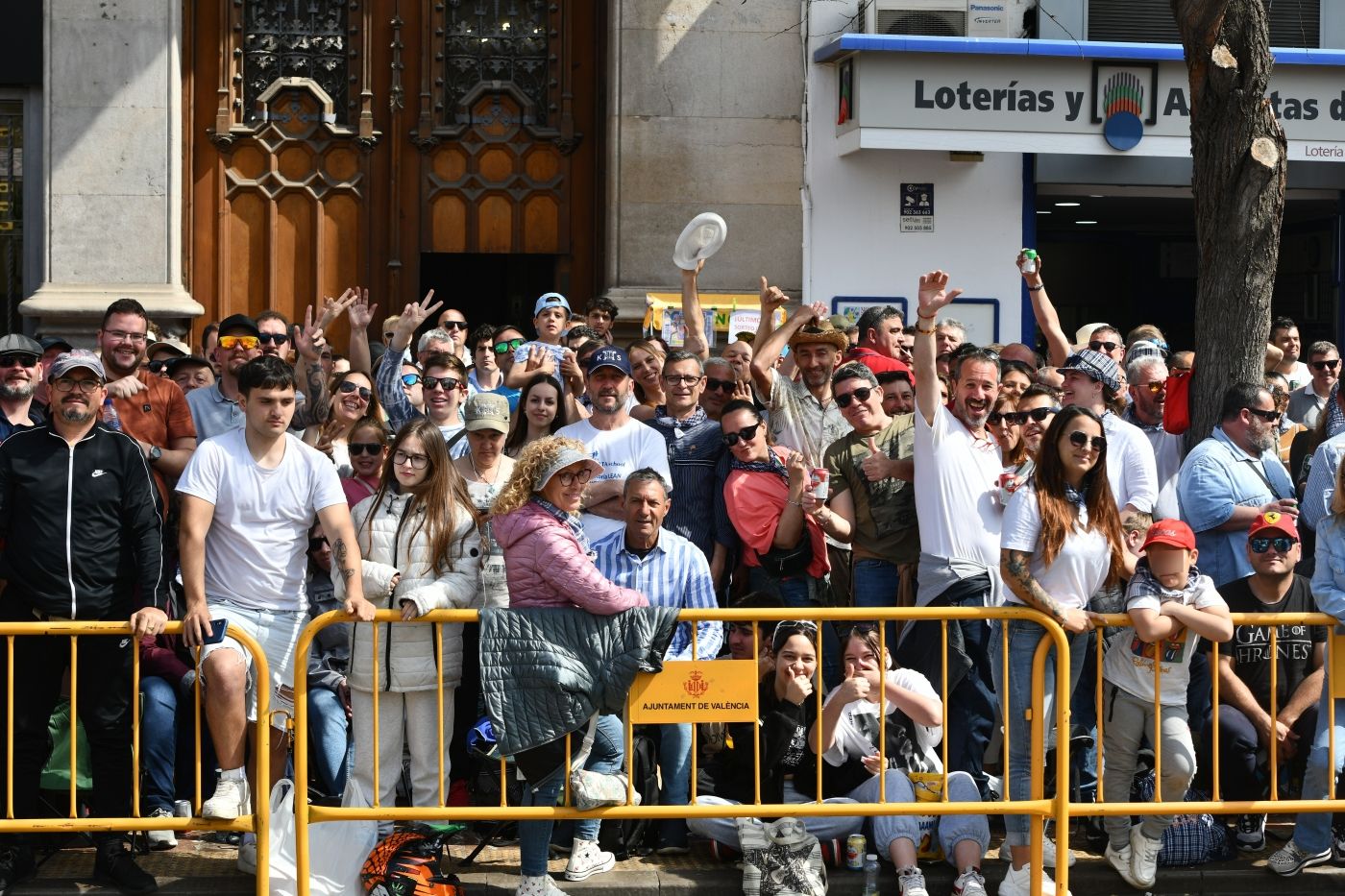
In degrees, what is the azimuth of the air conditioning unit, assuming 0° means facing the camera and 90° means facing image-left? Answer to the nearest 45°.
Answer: approximately 0°

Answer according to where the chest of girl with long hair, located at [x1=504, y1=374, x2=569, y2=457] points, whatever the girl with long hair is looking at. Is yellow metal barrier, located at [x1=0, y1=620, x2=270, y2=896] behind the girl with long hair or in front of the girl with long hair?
in front

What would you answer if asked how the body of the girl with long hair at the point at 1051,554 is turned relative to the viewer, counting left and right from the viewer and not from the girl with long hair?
facing the viewer and to the right of the viewer

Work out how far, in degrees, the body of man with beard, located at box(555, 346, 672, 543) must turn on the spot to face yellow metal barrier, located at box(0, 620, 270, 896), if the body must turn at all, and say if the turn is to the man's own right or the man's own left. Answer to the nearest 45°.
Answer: approximately 45° to the man's own right

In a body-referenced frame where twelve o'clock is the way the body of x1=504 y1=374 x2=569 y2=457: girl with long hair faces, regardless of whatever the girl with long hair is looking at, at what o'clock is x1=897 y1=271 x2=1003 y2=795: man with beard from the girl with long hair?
The man with beard is roughly at 10 o'clock from the girl with long hair.

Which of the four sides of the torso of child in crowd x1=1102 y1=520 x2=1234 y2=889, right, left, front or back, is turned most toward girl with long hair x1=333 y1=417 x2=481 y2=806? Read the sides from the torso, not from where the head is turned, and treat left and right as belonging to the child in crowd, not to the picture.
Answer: right

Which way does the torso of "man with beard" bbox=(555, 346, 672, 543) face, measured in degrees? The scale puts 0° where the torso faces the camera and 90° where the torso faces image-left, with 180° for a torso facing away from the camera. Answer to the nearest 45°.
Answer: approximately 0°

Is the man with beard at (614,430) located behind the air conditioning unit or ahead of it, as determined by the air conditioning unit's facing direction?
ahead

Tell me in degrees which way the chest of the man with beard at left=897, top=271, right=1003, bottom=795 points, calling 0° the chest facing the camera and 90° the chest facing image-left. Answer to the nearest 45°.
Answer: approximately 315°
